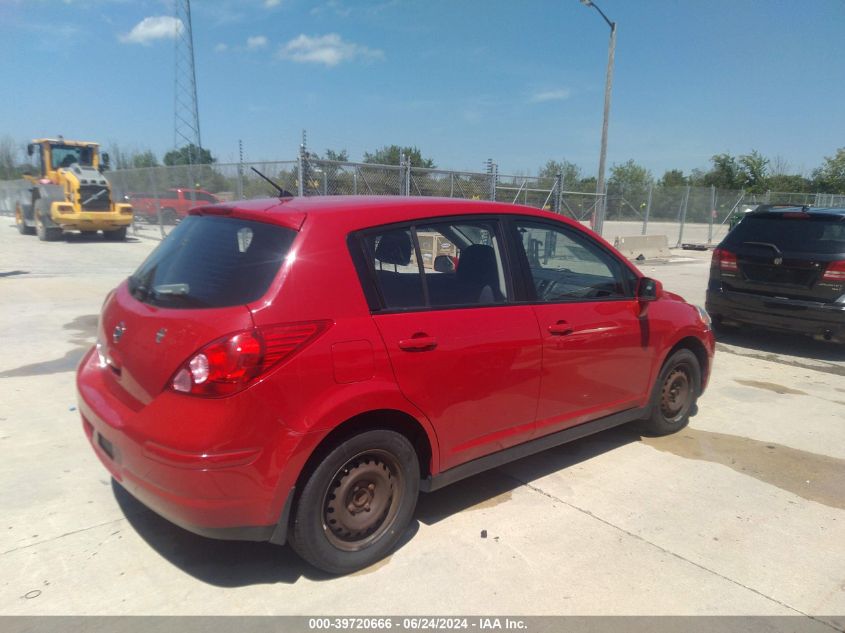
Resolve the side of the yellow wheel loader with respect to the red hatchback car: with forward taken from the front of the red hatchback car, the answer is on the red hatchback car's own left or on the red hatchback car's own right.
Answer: on the red hatchback car's own left

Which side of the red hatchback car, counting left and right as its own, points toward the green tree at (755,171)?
front

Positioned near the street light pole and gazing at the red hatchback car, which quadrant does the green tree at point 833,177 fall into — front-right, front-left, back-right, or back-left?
back-left

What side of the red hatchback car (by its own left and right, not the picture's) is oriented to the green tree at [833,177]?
front

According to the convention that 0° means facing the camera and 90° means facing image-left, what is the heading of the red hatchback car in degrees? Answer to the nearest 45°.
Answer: approximately 225°

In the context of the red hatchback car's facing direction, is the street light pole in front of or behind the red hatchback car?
in front

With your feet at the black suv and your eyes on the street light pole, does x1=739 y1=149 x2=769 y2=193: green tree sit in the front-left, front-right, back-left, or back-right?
front-right

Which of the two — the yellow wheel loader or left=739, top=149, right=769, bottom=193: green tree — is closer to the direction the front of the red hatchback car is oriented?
the green tree
